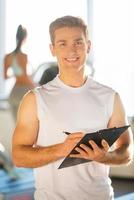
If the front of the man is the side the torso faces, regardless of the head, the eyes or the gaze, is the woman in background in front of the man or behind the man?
behind

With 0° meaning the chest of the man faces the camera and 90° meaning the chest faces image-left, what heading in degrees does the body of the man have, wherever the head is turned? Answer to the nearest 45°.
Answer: approximately 0°
